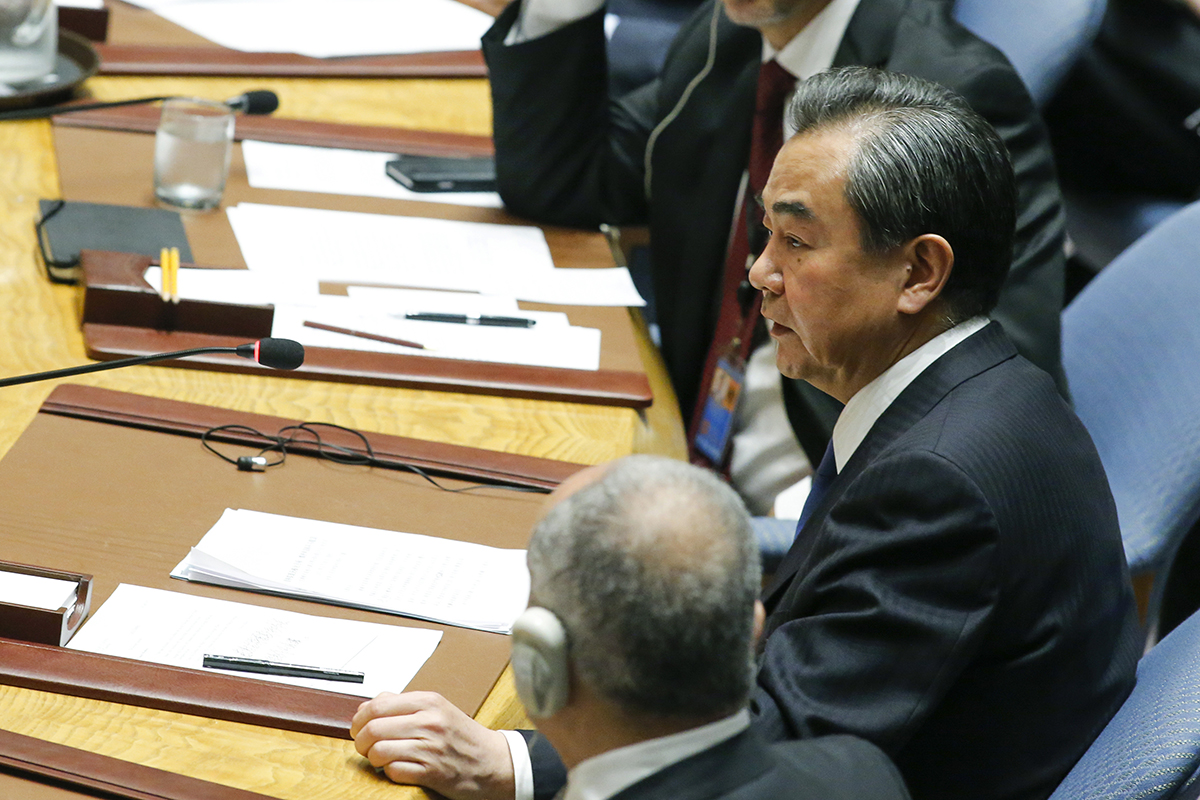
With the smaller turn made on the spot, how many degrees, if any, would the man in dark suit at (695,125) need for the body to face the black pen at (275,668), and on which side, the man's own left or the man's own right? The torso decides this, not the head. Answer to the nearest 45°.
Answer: approximately 45° to the man's own left

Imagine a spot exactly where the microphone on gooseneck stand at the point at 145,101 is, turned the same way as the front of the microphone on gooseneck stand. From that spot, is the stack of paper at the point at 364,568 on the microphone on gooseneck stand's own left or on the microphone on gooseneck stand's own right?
on the microphone on gooseneck stand's own right

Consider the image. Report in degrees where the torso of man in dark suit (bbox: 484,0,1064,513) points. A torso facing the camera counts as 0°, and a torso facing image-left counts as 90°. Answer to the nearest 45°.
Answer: approximately 45°

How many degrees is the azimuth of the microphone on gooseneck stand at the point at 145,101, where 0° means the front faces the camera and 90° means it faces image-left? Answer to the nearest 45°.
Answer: approximately 270°

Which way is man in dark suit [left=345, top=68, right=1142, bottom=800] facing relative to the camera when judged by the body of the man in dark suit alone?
to the viewer's left

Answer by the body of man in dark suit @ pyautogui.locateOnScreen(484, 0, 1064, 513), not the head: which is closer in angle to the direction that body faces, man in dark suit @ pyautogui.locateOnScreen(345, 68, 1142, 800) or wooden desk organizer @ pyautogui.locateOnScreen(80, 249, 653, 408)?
the wooden desk organizer

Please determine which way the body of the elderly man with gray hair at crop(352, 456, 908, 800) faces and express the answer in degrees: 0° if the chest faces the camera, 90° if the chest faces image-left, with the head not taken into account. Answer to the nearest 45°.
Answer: approximately 180°

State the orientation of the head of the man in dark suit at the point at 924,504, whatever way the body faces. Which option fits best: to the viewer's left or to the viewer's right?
to the viewer's left
